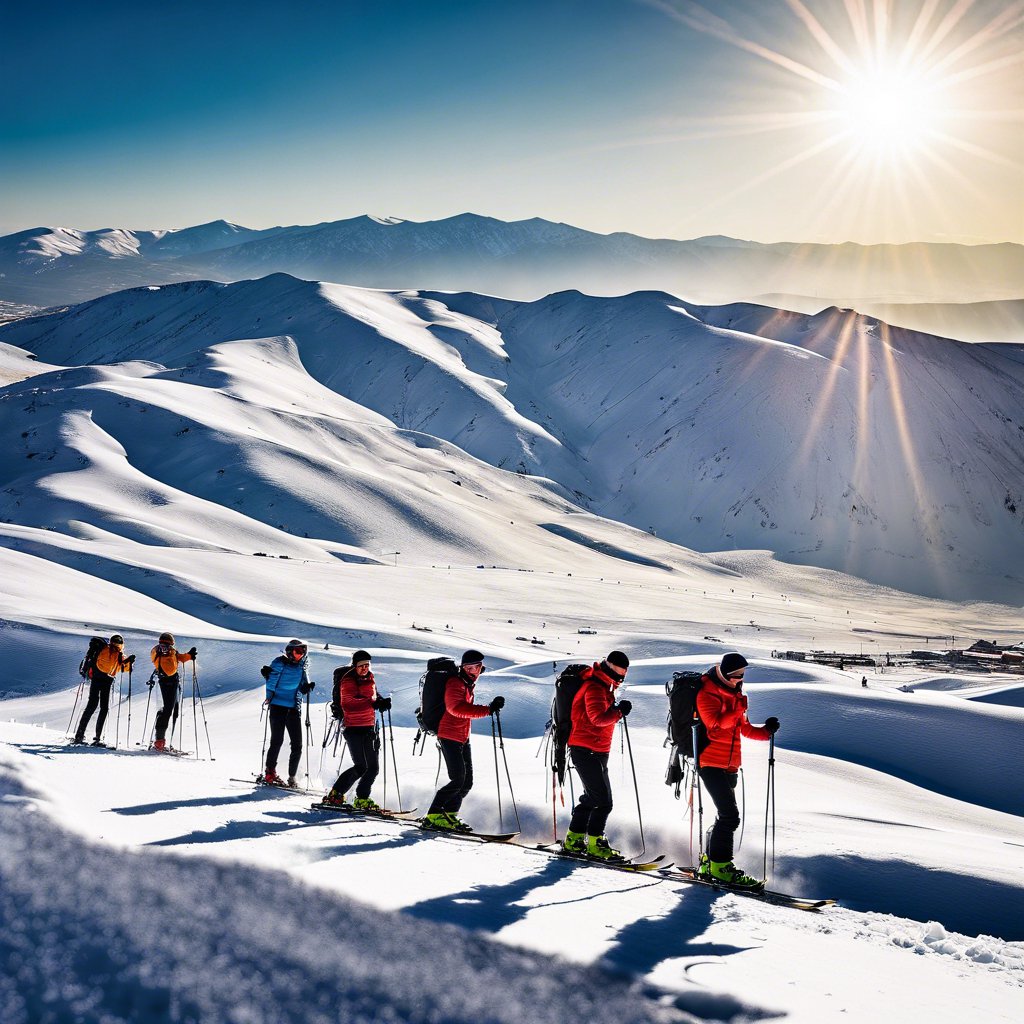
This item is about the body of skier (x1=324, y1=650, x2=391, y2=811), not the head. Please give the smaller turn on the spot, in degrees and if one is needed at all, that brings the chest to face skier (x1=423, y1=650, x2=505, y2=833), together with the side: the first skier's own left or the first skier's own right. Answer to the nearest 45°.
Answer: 0° — they already face them

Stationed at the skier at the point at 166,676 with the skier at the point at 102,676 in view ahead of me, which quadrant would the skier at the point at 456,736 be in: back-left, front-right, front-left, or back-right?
back-left

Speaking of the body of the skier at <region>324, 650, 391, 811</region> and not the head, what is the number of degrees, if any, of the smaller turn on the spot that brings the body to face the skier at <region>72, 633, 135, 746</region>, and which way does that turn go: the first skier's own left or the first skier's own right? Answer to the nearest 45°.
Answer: approximately 180°

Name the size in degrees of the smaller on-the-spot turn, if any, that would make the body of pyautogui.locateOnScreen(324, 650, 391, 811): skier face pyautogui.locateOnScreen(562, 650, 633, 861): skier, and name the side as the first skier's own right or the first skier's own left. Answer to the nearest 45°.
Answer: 0° — they already face them

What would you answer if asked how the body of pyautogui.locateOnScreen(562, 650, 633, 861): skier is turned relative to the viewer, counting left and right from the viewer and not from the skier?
facing to the right of the viewer

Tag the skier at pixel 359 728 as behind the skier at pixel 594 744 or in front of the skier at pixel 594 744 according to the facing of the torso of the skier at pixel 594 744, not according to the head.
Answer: behind

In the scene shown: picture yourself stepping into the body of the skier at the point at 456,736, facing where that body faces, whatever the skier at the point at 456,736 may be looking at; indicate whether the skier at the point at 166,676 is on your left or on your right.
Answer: on your left

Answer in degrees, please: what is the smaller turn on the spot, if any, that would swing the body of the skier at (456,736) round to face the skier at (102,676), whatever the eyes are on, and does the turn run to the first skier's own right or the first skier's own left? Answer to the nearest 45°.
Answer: approximately 135° to the first skier's own left

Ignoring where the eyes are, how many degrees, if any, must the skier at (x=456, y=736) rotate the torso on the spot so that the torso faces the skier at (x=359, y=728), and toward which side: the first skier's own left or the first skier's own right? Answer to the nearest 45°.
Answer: approximately 135° to the first skier's own left

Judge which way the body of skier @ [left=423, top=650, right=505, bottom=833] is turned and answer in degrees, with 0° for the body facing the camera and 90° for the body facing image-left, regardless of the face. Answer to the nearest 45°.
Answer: approximately 270°
